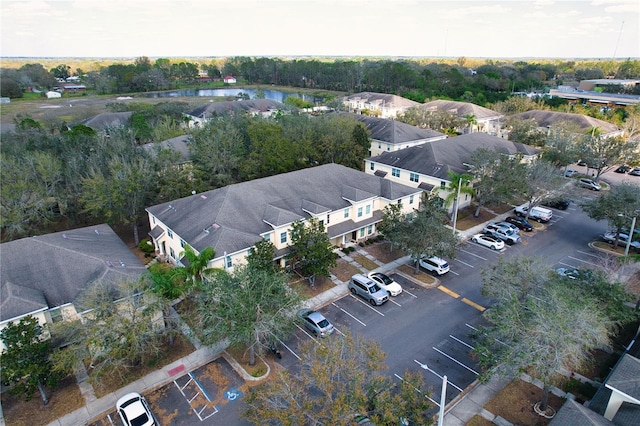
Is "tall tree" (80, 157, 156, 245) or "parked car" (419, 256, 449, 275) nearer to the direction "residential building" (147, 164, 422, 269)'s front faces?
the parked car

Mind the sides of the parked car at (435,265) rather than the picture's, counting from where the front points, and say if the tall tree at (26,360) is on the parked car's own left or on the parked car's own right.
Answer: on the parked car's own left

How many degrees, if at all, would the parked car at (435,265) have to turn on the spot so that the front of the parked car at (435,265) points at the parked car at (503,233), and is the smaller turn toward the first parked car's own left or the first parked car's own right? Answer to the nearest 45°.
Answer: approximately 90° to the first parked car's own right

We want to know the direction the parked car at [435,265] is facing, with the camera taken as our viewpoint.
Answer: facing away from the viewer and to the left of the viewer

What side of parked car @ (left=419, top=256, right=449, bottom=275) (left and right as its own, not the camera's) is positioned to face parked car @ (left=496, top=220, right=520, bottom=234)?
right

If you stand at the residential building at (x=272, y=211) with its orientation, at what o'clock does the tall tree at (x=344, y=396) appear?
The tall tree is roughly at 1 o'clock from the residential building.

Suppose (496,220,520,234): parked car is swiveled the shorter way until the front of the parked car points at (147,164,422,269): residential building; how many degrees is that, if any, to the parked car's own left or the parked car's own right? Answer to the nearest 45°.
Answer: approximately 90° to the parked car's own left

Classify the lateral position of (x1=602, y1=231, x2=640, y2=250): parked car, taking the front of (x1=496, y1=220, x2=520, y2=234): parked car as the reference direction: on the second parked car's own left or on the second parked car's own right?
on the second parked car's own right

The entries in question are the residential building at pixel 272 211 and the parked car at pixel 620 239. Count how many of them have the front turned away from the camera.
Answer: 0

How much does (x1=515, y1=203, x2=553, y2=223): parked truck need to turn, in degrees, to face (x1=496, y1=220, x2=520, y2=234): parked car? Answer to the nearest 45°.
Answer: approximately 90° to its left

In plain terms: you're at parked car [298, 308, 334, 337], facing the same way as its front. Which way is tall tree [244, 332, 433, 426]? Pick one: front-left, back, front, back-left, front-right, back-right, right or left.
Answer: back-left

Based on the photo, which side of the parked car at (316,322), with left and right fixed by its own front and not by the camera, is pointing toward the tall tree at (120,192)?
front
